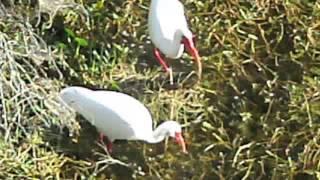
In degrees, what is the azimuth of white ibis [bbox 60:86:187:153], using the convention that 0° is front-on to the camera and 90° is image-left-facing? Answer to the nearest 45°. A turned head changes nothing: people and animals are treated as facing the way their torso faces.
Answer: approximately 270°
